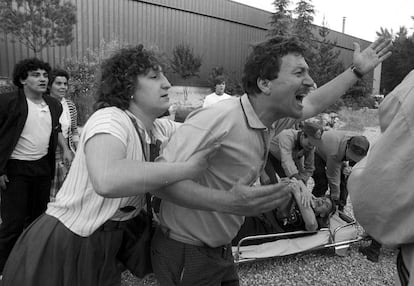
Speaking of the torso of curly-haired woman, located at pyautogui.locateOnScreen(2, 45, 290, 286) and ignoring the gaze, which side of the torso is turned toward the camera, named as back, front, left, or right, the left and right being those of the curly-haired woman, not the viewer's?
right

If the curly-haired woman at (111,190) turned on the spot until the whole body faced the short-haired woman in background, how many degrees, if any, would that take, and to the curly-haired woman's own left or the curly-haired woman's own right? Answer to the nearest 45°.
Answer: approximately 90° to the curly-haired woman's own left

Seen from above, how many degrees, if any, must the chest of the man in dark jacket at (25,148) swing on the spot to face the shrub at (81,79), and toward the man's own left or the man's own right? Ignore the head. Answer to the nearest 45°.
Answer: approximately 135° to the man's own left

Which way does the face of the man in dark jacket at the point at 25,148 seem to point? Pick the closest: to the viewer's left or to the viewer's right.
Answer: to the viewer's right

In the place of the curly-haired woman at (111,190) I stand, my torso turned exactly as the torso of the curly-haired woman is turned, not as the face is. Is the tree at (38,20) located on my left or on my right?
on my left

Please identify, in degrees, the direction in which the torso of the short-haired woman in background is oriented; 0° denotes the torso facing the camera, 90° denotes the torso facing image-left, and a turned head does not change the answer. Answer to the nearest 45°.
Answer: approximately 315°

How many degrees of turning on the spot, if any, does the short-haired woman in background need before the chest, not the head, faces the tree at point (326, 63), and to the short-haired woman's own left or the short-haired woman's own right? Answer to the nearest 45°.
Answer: approximately 90° to the short-haired woman's own left

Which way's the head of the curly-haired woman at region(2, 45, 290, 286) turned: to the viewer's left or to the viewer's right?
to the viewer's right

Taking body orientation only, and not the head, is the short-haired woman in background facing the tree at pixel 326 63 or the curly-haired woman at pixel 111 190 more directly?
the curly-haired woman
